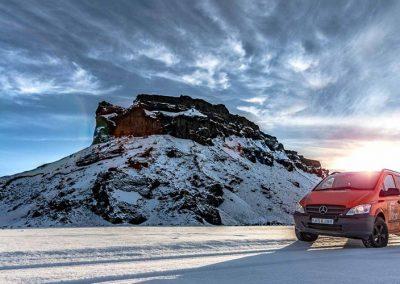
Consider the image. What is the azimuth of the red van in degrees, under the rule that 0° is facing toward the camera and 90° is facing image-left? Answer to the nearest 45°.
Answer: approximately 45°
